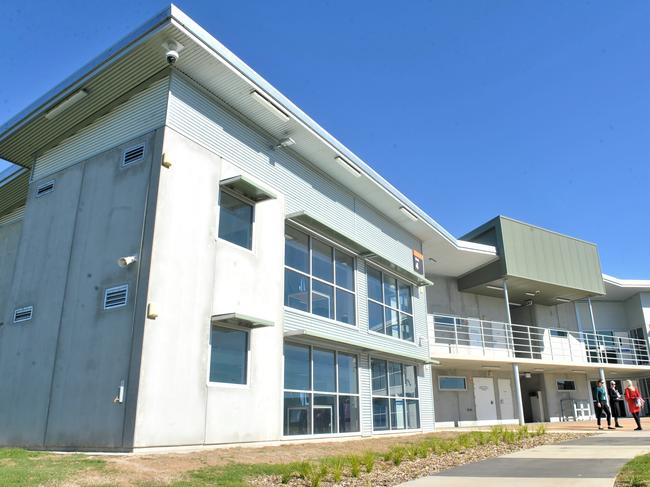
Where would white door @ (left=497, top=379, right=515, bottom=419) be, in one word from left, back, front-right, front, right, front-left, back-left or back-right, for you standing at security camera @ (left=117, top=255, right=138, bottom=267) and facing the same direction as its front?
back

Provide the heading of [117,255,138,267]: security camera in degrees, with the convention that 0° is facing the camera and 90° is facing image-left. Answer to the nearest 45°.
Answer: approximately 45°

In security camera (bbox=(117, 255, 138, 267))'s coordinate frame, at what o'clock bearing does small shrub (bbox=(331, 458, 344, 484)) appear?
The small shrub is roughly at 9 o'clock from the security camera.

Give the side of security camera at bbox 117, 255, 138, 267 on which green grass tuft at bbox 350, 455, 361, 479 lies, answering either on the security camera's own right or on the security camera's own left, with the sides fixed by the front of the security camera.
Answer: on the security camera's own left

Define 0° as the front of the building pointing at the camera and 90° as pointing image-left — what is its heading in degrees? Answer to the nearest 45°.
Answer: approximately 315°

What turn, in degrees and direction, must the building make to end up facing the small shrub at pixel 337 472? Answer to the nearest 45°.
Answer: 0° — it already faces it
